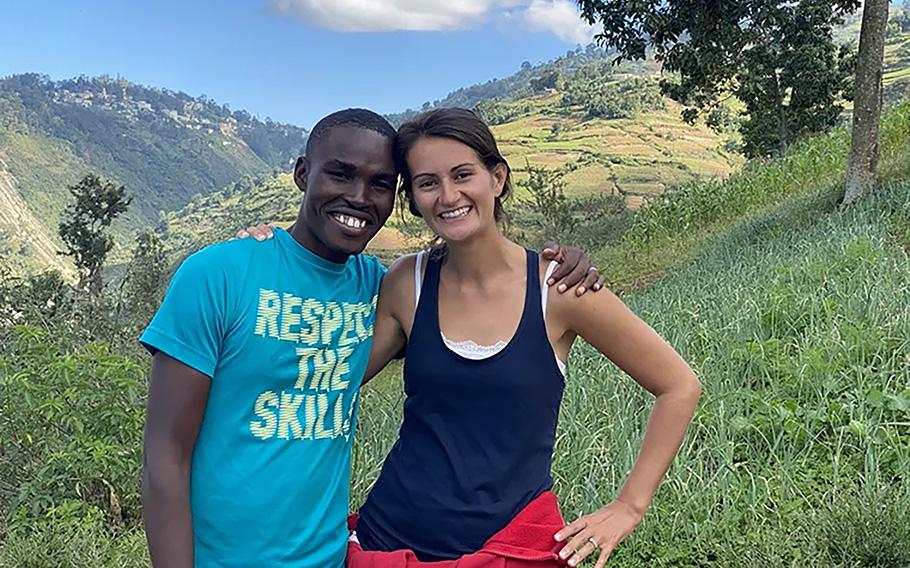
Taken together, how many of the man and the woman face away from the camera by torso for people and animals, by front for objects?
0

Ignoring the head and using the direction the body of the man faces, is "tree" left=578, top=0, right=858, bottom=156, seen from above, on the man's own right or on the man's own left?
on the man's own left

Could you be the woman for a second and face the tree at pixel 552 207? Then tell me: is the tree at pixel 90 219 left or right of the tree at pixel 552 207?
left

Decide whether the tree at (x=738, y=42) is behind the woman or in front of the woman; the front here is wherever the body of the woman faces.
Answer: behind

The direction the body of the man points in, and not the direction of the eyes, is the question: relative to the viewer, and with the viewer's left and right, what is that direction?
facing the viewer and to the right of the viewer

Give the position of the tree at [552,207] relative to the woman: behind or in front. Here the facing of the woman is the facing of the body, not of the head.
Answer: behind

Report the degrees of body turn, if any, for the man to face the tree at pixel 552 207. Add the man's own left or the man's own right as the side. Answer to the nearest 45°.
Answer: approximately 135° to the man's own left

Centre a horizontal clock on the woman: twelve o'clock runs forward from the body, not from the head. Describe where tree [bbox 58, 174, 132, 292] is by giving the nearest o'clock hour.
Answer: The tree is roughly at 5 o'clock from the woman.
